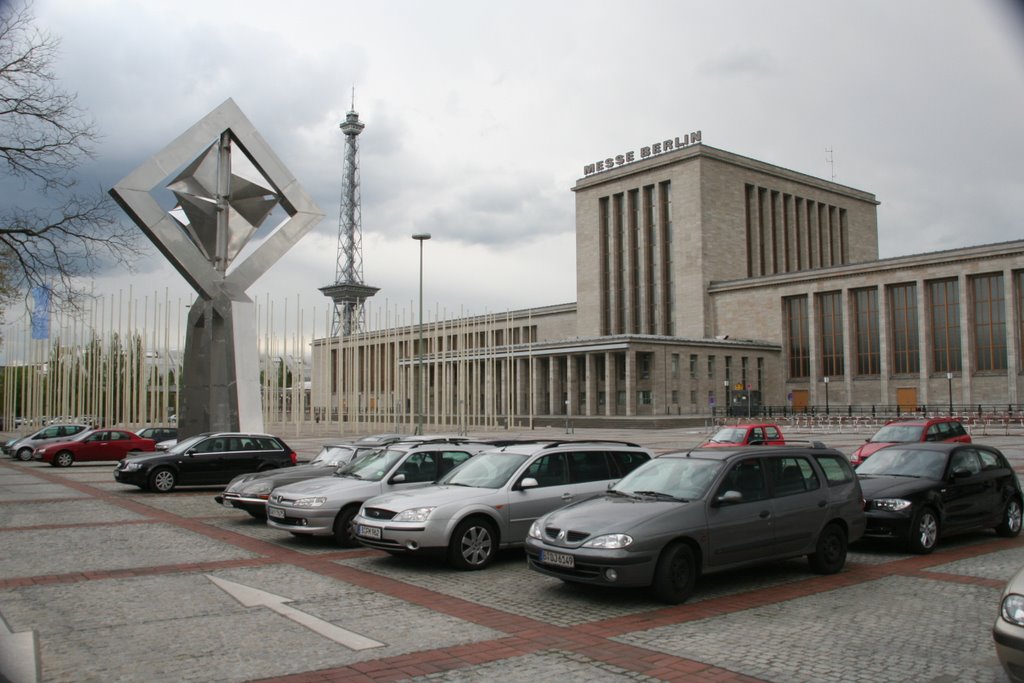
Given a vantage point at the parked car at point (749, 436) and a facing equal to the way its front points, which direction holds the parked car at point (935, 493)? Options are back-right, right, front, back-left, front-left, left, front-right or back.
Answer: front-left

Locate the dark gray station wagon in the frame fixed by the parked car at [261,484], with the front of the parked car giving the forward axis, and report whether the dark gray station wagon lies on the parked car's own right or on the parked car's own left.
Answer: on the parked car's own left

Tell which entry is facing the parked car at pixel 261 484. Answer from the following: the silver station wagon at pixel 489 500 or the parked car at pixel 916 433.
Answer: the parked car at pixel 916 433

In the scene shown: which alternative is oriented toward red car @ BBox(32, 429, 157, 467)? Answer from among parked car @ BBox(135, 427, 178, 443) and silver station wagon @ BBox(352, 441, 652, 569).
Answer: the parked car

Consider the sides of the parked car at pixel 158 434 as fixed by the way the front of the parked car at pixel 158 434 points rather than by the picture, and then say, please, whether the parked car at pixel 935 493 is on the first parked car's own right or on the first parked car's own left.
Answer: on the first parked car's own left

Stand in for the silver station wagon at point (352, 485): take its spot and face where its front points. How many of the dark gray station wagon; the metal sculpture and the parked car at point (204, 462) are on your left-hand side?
1

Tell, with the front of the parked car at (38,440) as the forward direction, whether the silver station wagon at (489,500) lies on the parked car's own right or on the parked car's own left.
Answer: on the parked car's own left

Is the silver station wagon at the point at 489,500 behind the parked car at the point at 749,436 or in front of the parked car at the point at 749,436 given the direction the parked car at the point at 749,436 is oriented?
in front

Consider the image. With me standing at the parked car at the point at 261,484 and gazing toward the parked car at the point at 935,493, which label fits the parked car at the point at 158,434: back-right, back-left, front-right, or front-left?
back-left

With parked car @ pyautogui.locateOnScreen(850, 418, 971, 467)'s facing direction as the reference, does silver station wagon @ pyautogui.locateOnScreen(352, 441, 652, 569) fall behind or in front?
in front

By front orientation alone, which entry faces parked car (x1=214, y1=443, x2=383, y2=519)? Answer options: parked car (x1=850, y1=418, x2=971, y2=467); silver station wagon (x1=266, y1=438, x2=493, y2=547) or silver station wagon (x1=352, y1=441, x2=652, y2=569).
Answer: parked car (x1=850, y1=418, x2=971, y2=467)

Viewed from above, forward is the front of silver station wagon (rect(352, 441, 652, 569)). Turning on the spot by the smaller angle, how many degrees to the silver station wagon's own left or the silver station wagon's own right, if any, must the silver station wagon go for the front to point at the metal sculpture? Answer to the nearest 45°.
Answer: approximately 90° to the silver station wagon's own right

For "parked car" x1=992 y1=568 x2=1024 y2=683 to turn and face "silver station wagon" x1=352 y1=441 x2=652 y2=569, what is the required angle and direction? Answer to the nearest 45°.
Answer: approximately 90° to its right

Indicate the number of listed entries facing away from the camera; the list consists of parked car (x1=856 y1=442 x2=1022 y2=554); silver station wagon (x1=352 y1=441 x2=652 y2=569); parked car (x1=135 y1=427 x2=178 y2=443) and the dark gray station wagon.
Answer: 0
